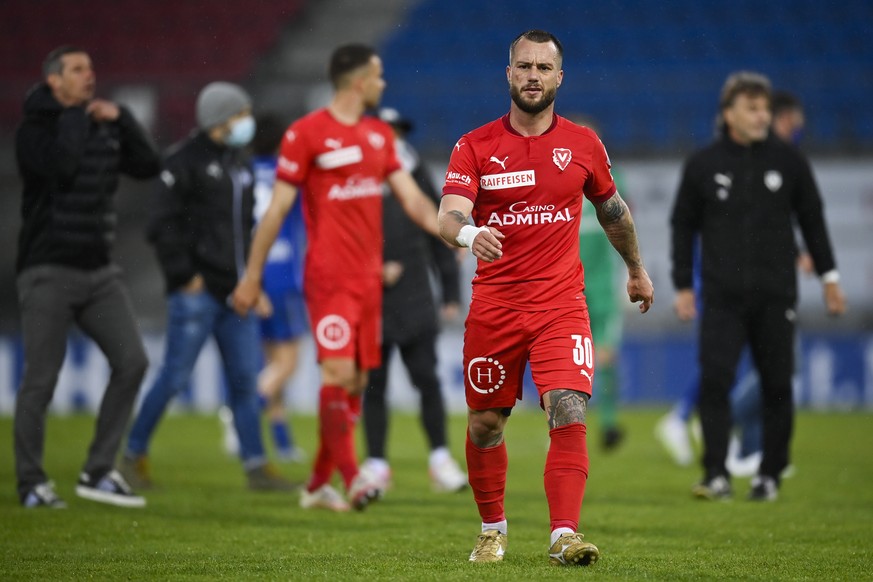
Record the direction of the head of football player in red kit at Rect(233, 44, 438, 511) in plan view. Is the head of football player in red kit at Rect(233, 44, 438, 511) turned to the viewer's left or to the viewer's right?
to the viewer's right

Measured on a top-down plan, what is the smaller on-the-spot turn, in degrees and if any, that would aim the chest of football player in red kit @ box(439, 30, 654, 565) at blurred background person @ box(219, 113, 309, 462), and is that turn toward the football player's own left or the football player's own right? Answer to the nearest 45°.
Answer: approximately 180°

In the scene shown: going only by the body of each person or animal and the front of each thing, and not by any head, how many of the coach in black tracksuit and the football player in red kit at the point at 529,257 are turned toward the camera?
2

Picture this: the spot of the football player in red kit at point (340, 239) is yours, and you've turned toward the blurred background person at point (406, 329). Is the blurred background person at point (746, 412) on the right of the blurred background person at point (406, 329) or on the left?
right

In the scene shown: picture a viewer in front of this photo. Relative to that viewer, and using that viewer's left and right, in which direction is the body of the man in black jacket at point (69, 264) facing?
facing the viewer and to the right of the viewer

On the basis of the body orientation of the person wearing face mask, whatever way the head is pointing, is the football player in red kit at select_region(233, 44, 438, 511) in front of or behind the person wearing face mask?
in front

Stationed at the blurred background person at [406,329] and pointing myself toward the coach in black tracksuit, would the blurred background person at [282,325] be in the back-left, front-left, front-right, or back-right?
back-left

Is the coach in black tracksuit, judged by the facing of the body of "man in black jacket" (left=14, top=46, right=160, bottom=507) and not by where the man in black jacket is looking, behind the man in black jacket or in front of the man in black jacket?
in front

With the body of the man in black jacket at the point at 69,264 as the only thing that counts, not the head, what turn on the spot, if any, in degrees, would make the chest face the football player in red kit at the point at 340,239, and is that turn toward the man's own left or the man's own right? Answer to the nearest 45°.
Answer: approximately 45° to the man's own left

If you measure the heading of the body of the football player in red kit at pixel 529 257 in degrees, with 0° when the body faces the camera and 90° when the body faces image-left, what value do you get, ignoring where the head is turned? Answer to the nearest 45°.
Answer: approximately 0°

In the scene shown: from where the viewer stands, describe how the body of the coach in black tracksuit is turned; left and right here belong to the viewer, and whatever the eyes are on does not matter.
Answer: facing the viewer
